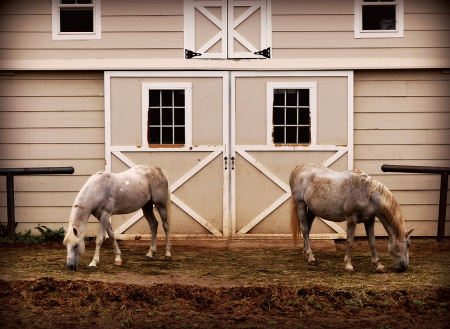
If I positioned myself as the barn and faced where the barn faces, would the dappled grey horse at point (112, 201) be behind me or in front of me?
in front

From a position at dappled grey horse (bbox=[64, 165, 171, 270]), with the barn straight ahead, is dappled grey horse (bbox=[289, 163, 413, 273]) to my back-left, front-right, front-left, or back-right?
front-right

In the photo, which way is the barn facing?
toward the camera

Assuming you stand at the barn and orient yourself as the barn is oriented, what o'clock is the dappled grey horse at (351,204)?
The dappled grey horse is roughly at 11 o'clock from the barn.
